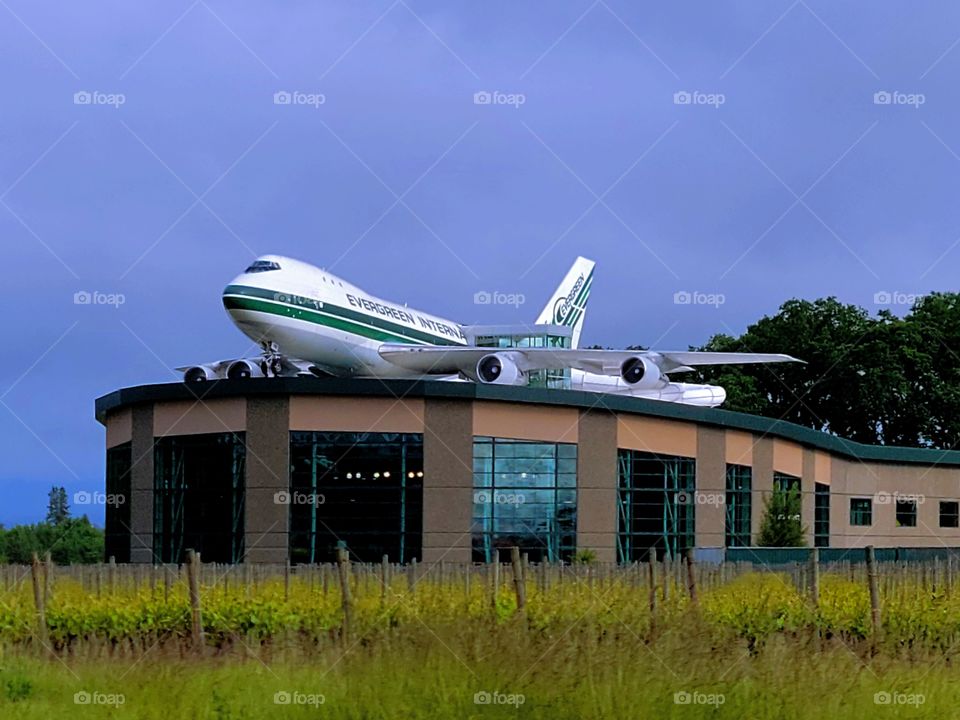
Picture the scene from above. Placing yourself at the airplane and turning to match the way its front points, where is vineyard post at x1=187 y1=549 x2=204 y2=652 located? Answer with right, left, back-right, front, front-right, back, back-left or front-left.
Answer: front-left

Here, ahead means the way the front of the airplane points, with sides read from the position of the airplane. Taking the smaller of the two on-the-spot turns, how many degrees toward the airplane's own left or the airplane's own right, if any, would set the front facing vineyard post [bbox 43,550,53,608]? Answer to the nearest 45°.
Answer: approximately 45° to the airplane's own left

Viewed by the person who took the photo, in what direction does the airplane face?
facing the viewer and to the left of the viewer

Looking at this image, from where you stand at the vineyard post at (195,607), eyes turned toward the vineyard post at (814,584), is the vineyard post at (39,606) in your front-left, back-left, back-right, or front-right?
back-left

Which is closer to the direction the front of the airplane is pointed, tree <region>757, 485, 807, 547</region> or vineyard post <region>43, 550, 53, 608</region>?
the vineyard post

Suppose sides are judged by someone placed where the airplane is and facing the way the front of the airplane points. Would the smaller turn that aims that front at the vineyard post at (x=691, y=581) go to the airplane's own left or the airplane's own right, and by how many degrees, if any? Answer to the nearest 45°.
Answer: approximately 45° to the airplane's own left

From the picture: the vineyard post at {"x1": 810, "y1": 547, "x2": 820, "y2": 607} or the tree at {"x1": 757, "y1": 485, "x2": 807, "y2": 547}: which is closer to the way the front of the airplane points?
the vineyard post

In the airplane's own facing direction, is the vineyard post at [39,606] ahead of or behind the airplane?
ahead
